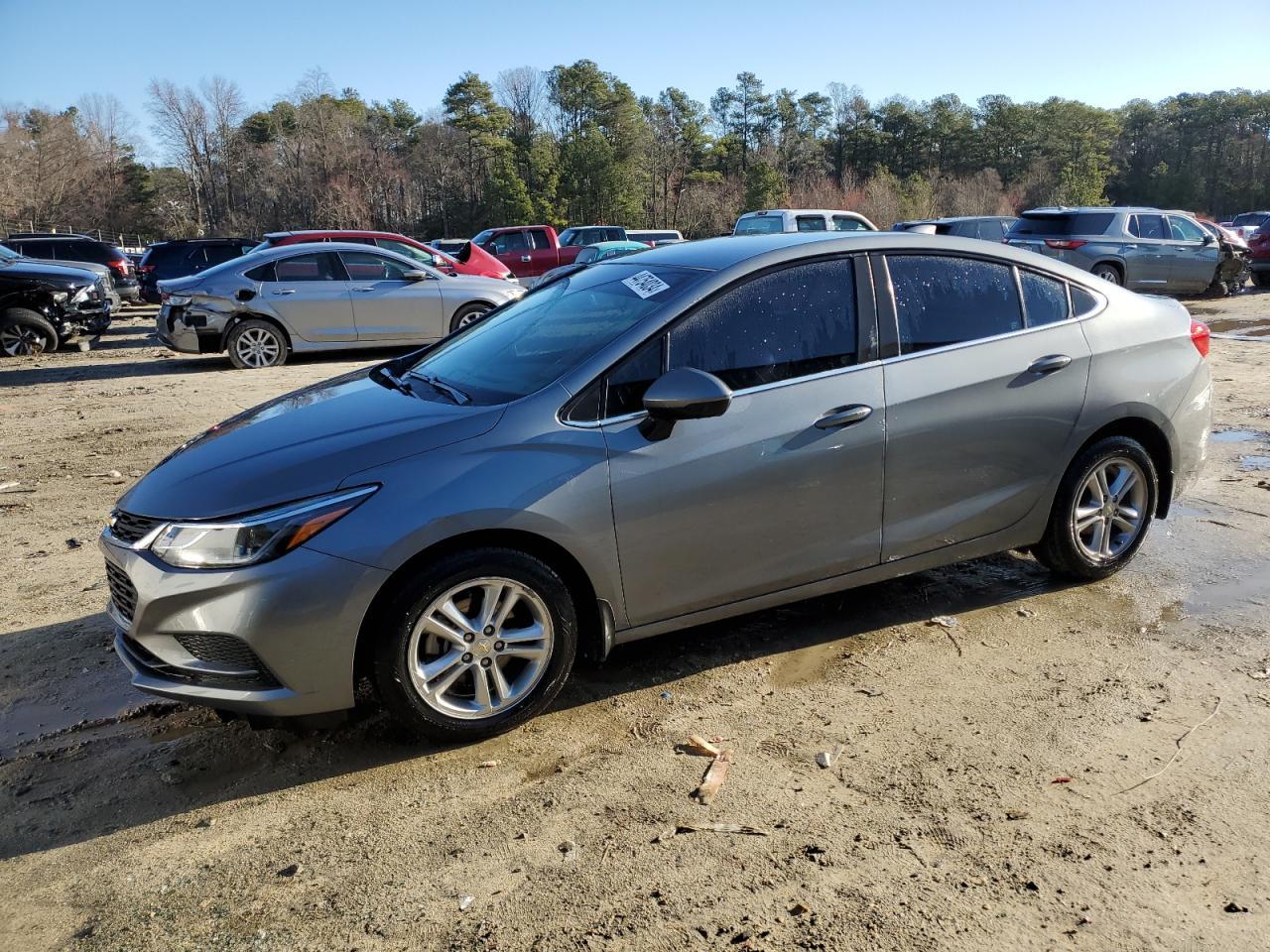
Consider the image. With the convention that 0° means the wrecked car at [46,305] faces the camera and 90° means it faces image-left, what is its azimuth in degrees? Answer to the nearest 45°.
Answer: approximately 270°

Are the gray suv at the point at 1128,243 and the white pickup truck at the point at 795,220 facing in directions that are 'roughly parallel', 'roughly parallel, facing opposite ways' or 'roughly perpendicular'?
roughly parallel

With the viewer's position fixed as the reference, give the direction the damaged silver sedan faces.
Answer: facing to the right of the viewer

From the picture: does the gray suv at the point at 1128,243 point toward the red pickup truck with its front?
no

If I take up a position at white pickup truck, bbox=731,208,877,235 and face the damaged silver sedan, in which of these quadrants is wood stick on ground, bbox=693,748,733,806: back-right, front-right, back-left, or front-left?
front-left

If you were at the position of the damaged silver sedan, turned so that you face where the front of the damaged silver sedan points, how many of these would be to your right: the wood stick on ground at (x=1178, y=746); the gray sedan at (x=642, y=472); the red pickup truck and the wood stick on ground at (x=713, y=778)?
3

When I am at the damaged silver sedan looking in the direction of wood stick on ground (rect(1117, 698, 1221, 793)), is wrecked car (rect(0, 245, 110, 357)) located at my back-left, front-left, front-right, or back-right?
back-right

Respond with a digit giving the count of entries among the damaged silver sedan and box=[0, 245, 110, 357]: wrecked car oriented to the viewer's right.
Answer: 2

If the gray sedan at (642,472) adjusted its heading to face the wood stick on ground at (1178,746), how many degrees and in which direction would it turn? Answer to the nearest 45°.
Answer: approximately 135° to its left

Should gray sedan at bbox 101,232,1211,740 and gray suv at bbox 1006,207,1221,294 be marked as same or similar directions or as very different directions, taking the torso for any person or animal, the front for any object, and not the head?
very different directions

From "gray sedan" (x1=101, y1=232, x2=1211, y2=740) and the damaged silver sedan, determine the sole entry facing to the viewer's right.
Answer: the damaged silver sedan

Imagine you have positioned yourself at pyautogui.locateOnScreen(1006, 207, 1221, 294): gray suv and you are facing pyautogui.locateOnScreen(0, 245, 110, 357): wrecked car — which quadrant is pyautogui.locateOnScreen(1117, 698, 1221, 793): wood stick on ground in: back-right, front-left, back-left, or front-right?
front-left

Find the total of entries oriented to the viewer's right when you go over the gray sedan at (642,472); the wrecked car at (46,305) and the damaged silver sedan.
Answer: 2

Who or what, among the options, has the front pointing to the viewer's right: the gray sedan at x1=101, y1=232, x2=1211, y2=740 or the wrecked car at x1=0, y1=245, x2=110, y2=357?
the wrecked car

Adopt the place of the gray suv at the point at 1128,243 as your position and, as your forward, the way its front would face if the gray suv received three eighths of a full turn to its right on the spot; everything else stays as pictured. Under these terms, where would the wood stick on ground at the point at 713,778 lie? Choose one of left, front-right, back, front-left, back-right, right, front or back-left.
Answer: front

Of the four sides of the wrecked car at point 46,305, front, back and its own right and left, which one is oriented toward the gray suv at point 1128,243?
front
